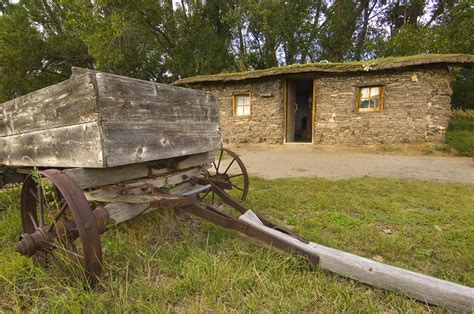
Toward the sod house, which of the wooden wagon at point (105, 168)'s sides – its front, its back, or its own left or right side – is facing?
left

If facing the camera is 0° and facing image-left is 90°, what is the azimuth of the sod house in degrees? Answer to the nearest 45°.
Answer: approximately 0°

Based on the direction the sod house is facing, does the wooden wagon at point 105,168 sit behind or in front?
in front
